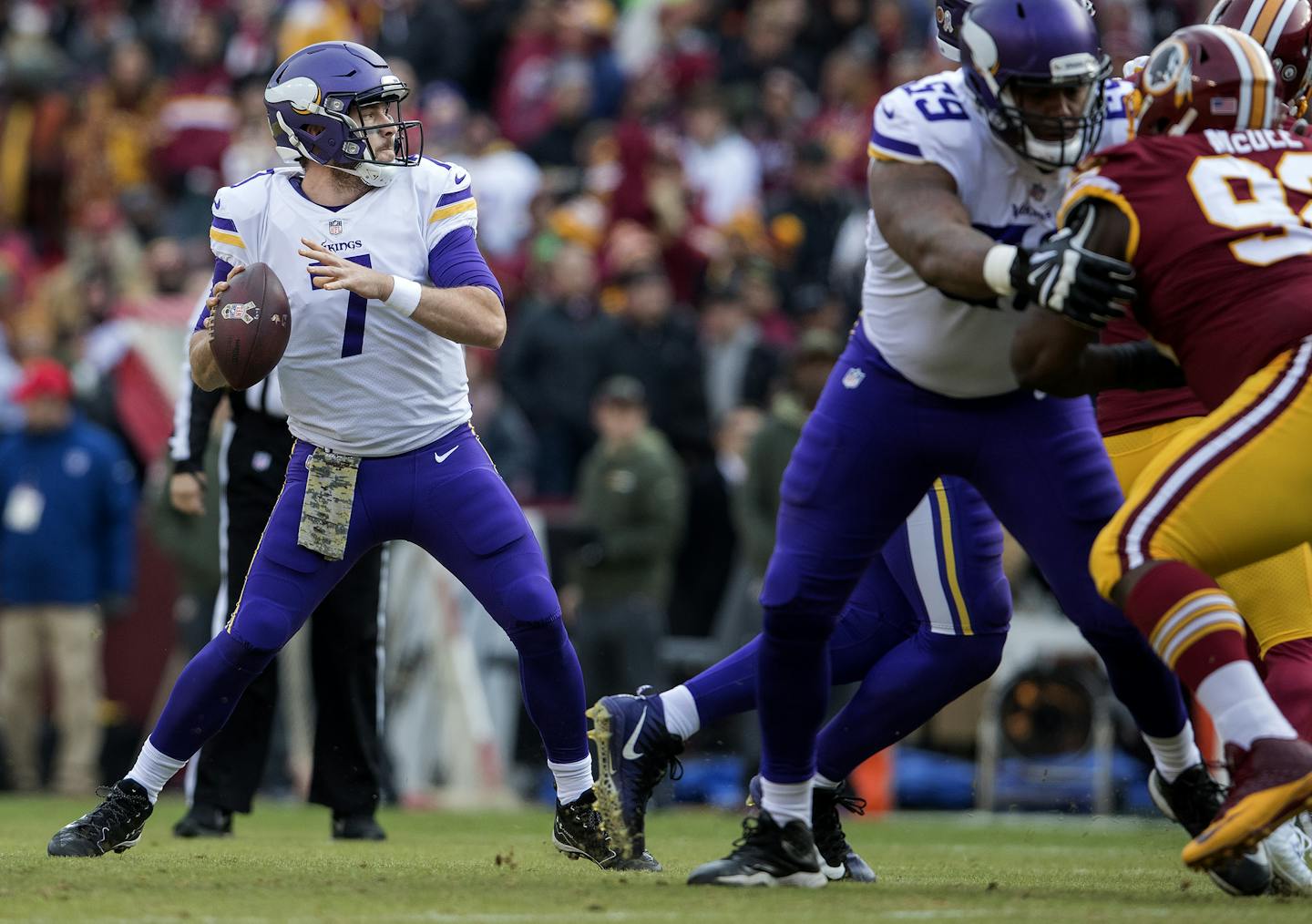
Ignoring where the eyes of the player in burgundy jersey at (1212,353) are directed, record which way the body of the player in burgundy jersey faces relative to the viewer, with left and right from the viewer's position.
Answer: facing away from the viewer and to the left of the viewer

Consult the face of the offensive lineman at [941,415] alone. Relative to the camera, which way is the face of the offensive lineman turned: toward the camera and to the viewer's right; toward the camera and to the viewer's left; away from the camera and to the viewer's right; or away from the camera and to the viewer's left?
toward the camera and to the viewer's right

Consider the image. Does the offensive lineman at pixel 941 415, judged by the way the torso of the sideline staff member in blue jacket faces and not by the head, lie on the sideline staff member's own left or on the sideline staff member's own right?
on the sideline staff member's own left

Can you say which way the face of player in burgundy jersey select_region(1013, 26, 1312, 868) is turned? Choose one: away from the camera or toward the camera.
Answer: away from the camera

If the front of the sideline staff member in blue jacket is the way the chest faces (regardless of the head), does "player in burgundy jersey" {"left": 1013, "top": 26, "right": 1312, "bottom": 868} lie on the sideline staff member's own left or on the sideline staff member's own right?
on the sideline staff member's own left

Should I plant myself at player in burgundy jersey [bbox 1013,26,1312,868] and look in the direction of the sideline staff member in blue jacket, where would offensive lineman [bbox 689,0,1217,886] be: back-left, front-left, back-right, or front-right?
front-left

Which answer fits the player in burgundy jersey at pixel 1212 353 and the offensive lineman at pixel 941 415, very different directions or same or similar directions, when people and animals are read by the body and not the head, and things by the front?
very different directions

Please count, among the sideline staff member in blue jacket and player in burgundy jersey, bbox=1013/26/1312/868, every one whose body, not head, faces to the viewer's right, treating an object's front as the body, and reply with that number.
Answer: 0

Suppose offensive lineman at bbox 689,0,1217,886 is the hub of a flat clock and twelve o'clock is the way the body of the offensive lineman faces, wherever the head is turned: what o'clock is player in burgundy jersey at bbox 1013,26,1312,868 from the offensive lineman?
The player in burgundy jersey is roughly at 11 o'clock from the offensive lineman.

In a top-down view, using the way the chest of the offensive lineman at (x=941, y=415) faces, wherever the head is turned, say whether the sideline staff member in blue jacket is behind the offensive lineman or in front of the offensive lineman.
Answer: behind
